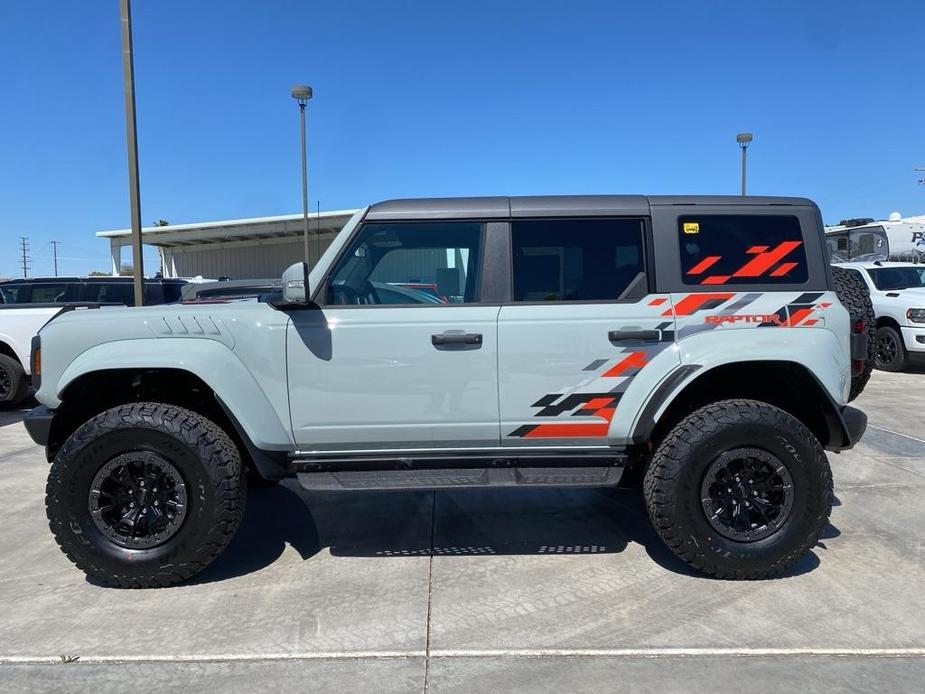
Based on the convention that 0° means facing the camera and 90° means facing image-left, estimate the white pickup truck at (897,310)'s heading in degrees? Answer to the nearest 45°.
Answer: approximately 315°

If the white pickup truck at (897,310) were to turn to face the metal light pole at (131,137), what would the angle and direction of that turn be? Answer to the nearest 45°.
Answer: approximately 90° to its right

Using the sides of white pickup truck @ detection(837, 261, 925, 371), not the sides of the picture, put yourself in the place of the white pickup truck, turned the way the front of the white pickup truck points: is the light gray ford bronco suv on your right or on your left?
on your right

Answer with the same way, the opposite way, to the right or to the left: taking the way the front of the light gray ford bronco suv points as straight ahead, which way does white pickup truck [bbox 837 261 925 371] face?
to the left

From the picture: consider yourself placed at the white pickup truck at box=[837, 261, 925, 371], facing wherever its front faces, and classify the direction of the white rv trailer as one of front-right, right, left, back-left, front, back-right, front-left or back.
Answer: back-left

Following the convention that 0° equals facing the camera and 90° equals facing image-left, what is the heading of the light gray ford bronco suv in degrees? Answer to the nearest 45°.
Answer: approximately 90°

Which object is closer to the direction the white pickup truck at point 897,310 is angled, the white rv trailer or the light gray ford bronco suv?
the light gray ford bronco suv

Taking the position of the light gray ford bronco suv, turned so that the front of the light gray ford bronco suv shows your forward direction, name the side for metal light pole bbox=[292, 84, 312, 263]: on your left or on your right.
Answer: on your right

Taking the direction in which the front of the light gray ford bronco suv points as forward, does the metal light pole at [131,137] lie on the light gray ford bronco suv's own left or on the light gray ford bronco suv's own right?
on the light gray ford bronco suv's own right

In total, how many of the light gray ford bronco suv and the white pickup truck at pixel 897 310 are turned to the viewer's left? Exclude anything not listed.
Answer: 1
